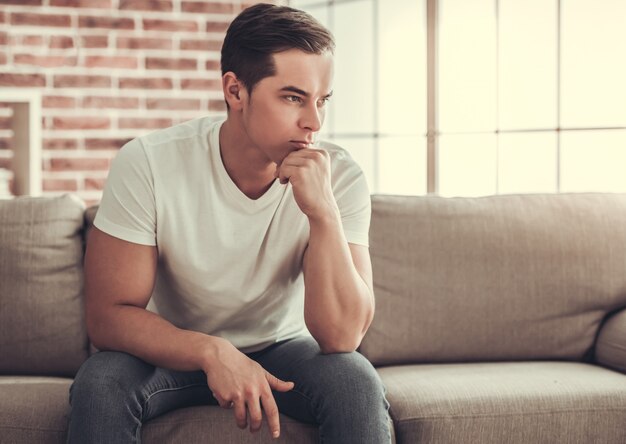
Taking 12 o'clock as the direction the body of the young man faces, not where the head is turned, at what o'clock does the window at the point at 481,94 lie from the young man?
The window is roughly at 7 o'clock from the young man.

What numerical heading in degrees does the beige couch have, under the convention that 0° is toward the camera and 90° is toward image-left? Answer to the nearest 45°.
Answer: approximately 0°

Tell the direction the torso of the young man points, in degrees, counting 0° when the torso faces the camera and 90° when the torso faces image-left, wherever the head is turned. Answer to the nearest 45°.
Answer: approximately 0°

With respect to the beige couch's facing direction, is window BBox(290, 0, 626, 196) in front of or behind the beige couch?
behind
